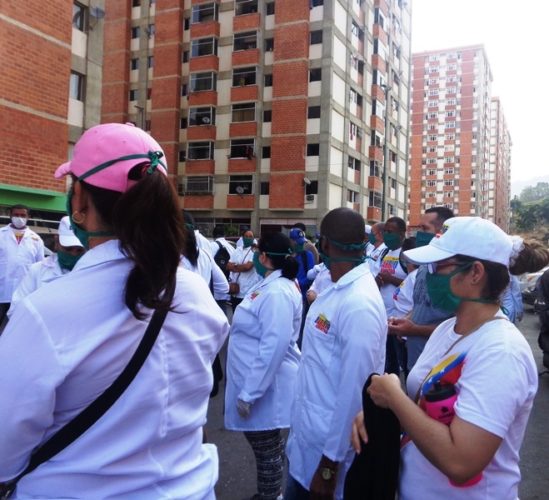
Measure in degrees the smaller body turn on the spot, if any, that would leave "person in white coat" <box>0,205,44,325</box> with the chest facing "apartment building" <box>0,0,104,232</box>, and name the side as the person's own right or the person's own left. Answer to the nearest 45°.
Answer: approximately 180°

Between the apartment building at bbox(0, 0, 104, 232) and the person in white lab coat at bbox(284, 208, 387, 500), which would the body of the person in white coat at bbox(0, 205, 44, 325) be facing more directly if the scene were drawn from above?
the person in white lab coat

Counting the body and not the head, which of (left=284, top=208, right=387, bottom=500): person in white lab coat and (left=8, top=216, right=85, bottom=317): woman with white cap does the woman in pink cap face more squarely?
the woman with white cap

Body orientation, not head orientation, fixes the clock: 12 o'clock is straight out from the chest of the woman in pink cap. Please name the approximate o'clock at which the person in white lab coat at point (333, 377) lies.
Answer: The person in white lab coat is roughly at 3 o'clock from the woman in pink cap.

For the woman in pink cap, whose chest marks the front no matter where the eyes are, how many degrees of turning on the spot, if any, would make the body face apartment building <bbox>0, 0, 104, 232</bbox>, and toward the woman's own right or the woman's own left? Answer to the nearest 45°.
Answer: approximately 45° to the woman's own right

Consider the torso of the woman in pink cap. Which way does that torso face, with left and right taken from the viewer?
facing away from the viewer and to the left of the viewer

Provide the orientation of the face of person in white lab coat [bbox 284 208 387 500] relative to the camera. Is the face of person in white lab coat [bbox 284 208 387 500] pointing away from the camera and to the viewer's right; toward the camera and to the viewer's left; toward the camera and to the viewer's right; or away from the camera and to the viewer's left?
away from the camera and to the viewer's left
